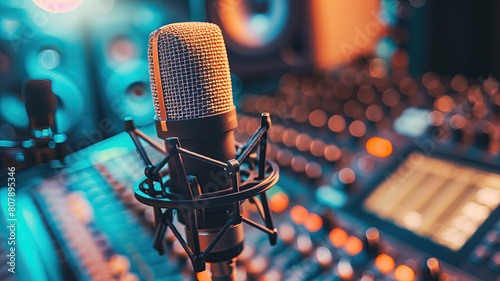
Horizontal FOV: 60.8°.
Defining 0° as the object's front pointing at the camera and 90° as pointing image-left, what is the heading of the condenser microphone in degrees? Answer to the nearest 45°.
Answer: approximately 315°

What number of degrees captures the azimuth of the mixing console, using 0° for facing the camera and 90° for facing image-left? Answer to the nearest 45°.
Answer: approximately 45°
